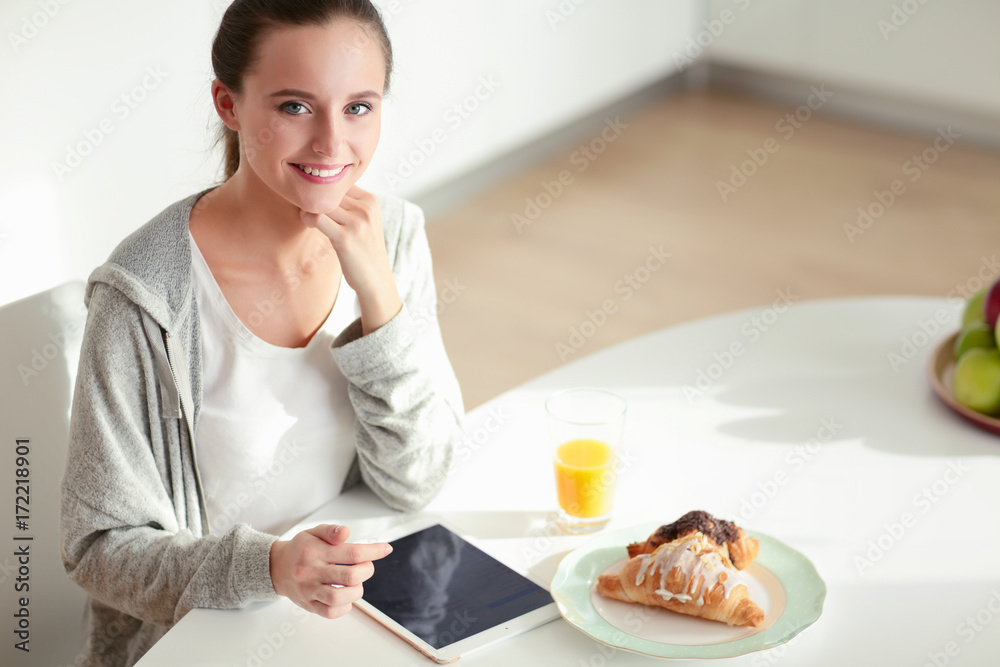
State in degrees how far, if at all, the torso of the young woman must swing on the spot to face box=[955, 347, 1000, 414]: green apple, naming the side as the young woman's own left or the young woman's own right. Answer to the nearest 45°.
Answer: approximately 45° to the young woman's own left

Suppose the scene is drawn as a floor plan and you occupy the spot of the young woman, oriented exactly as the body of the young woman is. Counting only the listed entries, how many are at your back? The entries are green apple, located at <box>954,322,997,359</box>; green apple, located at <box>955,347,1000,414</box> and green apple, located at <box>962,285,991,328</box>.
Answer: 0

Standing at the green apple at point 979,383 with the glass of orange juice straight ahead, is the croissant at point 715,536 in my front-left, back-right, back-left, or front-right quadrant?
front-left

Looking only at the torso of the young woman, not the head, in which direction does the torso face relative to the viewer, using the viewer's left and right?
facing the viewer and to the right of the viewer

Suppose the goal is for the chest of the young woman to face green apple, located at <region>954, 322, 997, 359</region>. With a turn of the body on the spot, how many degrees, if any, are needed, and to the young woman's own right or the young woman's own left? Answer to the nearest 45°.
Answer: approximately 45° to the young woman's own left

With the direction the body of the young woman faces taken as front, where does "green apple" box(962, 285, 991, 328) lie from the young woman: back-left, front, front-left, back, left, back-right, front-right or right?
front-left

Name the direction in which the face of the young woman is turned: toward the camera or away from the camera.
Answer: toward the camera
